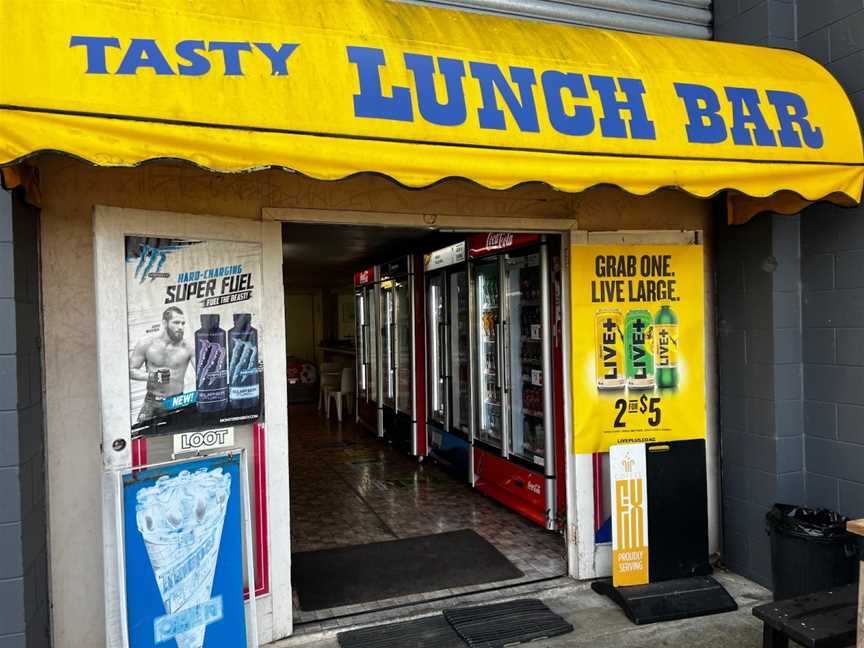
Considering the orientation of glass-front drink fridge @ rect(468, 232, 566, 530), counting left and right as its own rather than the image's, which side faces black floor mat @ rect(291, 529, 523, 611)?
front

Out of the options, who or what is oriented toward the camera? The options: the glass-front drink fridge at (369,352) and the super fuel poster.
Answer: the super fuel poster

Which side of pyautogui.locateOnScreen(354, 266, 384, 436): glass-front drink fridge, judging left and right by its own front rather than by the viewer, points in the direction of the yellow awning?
left

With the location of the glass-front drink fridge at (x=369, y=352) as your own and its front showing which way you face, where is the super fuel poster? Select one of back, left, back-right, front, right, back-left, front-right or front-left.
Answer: left

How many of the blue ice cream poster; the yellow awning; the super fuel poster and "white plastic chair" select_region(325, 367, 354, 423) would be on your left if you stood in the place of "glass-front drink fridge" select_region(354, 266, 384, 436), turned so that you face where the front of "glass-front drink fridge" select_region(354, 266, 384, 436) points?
3

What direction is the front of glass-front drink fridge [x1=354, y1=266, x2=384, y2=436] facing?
to the viewer's left

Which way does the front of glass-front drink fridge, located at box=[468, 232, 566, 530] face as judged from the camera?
facing the viewer and to the left of the viewer

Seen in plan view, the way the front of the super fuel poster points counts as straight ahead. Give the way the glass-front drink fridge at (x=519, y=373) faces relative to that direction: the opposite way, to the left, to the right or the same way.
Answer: to the right

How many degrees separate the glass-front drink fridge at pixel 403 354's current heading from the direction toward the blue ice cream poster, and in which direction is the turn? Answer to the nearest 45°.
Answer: approximately 45° to its left

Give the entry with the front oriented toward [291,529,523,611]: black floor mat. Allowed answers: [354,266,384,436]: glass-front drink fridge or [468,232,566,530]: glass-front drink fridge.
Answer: [468,232,566,530]: glass-front drink fridge

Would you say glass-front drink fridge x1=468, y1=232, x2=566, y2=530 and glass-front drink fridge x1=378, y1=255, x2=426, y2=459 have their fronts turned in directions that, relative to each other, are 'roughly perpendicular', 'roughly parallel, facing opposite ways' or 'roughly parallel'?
roughly parallel

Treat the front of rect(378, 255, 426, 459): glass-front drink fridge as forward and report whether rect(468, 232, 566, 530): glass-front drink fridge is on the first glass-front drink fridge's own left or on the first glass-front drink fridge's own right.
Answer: on the first glass-front drink fridge's own left

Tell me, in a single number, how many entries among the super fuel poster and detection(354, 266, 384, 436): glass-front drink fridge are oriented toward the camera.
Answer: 1

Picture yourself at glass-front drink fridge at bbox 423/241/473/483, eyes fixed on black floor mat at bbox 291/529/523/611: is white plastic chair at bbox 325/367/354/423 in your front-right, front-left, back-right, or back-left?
back-right

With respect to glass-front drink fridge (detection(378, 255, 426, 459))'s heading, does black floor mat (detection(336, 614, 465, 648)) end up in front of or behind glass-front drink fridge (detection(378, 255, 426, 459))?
in front

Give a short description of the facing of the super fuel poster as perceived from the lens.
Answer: facing the viewer
